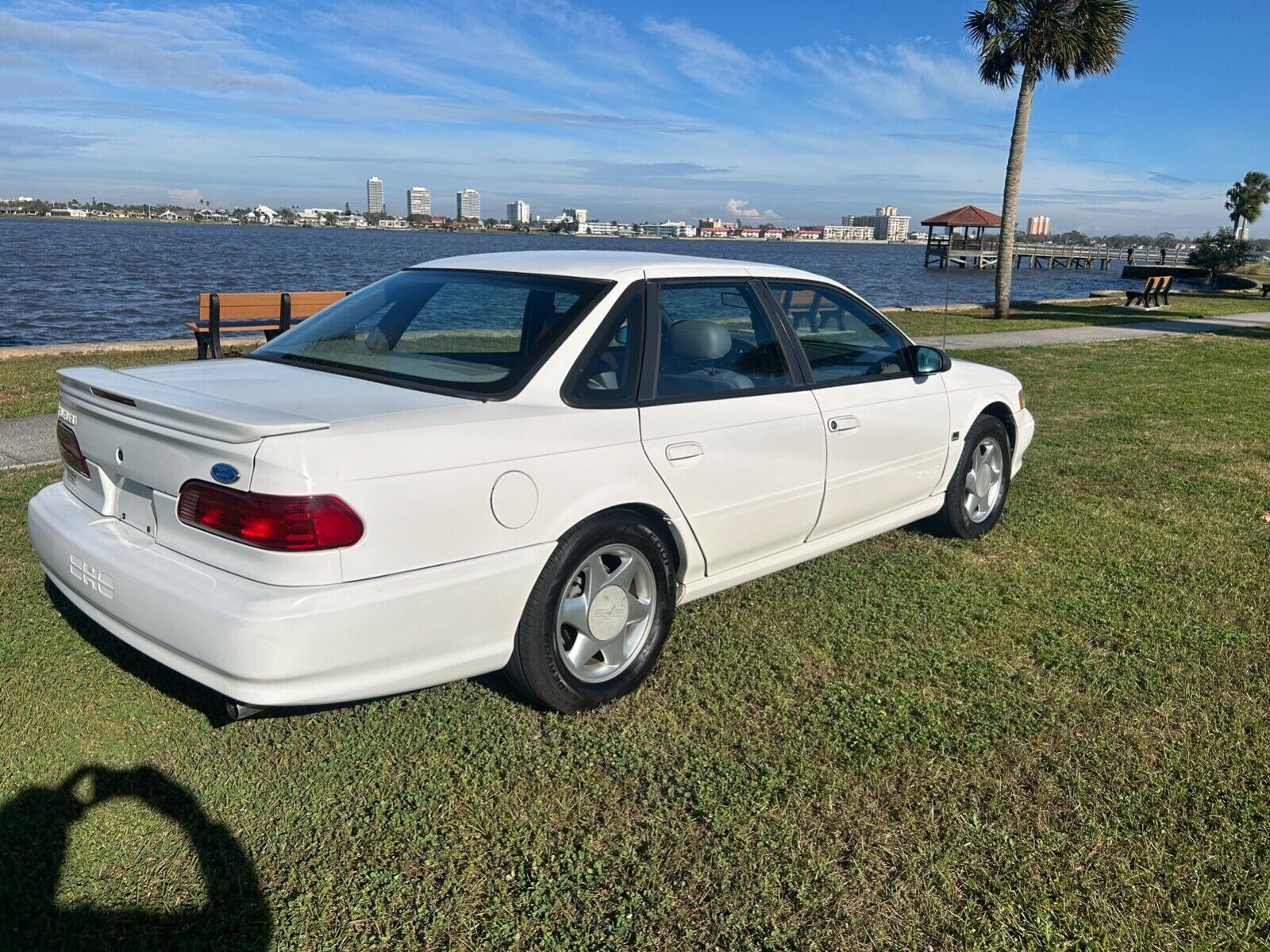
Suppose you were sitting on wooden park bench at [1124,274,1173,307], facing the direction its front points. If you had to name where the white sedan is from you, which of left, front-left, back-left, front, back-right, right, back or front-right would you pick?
back-left

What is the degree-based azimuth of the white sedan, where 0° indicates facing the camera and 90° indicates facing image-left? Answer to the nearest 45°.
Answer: approximately 225°

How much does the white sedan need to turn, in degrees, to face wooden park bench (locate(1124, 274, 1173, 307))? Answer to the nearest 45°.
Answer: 0° — it already faces it

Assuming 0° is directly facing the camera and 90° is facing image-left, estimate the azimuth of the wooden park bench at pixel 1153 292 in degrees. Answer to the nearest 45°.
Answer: approximately 135°

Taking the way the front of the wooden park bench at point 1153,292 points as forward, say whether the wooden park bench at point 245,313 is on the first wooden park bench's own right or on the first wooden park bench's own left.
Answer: on the first wooden park bench's own left

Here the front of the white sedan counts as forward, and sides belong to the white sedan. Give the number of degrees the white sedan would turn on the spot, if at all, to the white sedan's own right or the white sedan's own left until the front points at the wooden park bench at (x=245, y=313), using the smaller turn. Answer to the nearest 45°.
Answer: approximately 45° to the white sedan's own left
